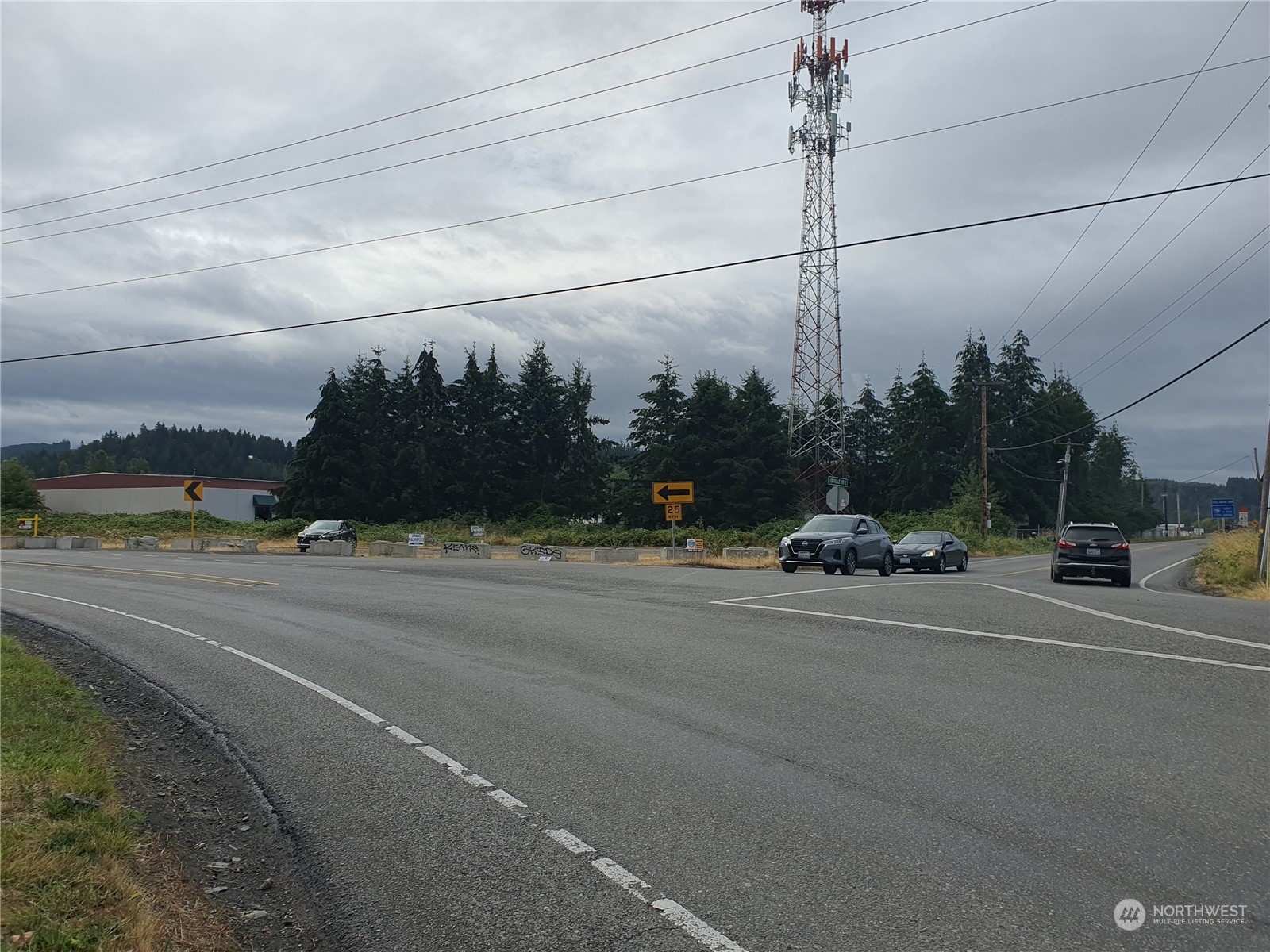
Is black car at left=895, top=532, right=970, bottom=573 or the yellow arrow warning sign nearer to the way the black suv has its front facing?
the black car

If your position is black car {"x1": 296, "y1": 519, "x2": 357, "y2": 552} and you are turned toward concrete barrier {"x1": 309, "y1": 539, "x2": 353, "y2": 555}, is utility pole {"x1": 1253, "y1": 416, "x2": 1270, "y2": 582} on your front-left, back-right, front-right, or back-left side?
front-left

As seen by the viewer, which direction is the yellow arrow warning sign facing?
toward the camera

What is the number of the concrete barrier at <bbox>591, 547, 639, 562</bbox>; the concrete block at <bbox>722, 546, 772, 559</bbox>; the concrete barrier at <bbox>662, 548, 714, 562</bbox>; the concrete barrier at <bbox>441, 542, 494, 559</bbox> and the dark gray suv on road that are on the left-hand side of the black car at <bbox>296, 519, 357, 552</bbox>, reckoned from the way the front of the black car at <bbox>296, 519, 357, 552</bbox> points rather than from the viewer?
5

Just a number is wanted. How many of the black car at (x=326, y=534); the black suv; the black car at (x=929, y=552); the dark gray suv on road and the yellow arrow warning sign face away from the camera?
1

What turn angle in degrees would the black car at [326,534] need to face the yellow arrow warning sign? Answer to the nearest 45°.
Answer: approximately 90° to its left

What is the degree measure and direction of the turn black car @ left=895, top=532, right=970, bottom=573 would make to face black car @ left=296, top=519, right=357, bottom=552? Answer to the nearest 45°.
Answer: approximately 45° to its right

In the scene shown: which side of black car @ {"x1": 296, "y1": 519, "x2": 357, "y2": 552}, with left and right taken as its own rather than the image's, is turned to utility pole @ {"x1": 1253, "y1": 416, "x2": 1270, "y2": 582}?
left

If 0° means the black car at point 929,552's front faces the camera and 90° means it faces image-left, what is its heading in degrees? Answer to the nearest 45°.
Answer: approximately 45°

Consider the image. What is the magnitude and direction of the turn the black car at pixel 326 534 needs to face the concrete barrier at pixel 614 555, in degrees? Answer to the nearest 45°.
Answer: approximately 90° to its left
